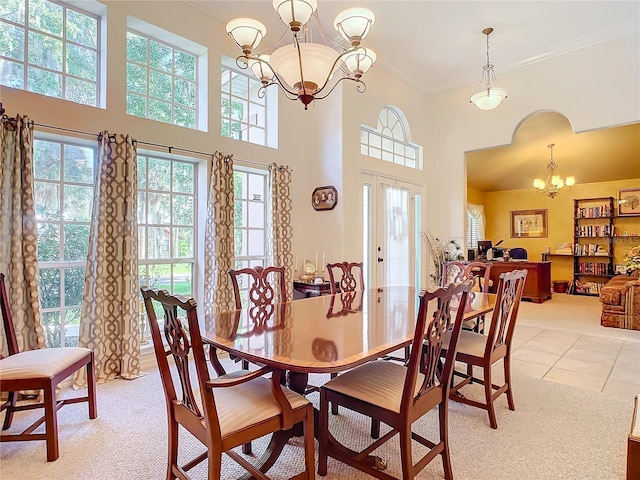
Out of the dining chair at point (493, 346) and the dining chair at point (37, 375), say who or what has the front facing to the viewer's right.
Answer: the dining chair at point (37, 375)

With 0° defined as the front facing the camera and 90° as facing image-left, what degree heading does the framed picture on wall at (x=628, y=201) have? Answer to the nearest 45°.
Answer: approximately 0°

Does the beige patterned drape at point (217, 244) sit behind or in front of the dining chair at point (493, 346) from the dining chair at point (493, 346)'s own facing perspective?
in front

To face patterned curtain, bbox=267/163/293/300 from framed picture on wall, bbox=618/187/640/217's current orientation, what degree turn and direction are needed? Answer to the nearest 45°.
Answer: approximately 45° to its right

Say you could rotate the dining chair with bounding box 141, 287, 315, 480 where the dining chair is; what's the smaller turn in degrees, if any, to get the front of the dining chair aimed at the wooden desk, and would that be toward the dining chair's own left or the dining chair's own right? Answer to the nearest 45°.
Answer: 0° — it already faces it

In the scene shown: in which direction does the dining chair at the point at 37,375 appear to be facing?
to the viewer's right

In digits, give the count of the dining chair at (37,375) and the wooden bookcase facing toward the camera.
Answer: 1

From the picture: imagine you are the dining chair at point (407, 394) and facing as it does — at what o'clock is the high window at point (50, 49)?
The high window is roughly at 11 o'clock from the dining chair.

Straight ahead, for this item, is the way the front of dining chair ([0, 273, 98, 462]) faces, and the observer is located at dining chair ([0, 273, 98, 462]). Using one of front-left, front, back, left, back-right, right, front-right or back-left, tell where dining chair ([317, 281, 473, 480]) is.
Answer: front-right

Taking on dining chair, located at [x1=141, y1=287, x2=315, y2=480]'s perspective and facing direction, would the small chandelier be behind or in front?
in front

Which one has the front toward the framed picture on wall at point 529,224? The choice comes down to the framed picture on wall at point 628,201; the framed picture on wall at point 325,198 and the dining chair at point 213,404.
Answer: the dining chair

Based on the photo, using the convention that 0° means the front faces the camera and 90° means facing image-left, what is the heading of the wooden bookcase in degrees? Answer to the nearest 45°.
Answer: approximately 0°
